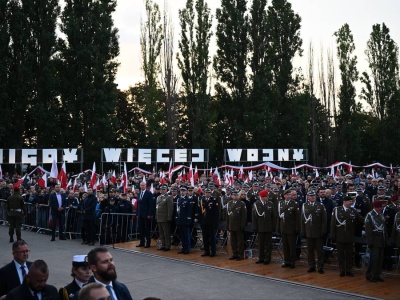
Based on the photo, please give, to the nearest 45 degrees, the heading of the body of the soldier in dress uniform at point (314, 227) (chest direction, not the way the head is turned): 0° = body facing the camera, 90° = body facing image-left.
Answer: approximately 45°

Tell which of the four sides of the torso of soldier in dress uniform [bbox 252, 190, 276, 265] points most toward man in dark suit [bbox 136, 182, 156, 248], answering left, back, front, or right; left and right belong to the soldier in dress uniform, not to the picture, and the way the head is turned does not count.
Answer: right

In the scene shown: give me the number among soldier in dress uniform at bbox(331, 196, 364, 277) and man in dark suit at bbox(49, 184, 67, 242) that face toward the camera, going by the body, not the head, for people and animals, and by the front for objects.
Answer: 2

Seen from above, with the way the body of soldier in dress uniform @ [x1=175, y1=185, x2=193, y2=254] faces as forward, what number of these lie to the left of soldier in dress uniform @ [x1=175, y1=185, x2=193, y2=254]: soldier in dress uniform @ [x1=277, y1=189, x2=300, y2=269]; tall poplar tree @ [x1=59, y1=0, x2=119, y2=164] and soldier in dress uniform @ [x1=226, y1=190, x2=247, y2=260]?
2

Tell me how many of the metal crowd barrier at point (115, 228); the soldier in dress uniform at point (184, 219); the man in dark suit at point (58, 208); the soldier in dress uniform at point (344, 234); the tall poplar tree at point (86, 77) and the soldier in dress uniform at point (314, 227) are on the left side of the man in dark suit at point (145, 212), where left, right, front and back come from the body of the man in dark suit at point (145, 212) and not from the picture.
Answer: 3

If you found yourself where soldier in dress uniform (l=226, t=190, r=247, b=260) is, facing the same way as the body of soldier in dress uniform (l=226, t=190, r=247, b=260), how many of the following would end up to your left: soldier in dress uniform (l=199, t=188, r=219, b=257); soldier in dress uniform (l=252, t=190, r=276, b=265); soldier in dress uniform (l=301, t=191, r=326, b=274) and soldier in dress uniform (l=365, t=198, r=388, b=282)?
3

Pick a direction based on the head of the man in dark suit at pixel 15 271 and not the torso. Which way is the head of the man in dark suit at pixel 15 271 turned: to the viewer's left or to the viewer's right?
to the viewer's right
